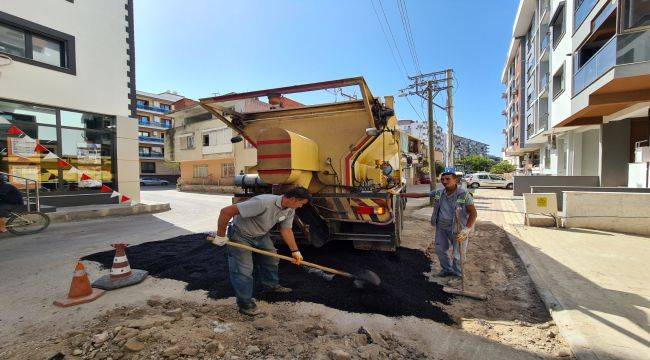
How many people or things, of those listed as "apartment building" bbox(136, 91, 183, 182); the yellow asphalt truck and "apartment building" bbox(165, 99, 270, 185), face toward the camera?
2

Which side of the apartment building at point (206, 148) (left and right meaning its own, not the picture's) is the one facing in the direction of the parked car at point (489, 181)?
left

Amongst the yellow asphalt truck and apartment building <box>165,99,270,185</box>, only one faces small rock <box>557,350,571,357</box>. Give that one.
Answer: the apartment building

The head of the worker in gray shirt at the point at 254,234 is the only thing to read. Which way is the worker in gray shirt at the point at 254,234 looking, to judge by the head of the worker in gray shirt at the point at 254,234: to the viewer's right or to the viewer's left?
to the viewer's right

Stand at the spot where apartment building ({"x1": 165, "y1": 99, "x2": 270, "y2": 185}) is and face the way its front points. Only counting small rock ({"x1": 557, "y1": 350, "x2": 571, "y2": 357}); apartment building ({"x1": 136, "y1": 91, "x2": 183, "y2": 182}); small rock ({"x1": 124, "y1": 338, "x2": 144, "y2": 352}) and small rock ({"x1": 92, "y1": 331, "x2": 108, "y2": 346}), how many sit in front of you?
3

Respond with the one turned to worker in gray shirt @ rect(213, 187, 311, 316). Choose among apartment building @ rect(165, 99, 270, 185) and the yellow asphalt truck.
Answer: the apartment building

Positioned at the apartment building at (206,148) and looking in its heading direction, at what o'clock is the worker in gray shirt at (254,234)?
The worker in gray shirt is roughly at 12 o'clock from the apartment building.

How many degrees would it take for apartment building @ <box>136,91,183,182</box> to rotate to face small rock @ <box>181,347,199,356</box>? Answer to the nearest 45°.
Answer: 0° — it already faces it

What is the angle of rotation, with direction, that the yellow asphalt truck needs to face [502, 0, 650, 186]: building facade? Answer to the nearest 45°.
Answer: approximately 90° to its right

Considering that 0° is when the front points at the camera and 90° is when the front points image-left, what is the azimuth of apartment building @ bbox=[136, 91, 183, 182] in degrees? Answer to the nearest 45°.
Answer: approximately 0°

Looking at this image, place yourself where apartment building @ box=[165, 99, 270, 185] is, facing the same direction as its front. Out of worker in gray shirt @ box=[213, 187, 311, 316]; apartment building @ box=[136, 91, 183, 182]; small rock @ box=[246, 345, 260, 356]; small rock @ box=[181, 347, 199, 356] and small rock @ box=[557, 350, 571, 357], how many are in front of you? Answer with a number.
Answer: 4

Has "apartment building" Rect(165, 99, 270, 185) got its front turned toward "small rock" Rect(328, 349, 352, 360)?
yes

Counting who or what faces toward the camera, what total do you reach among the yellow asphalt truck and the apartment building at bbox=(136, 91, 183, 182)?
1

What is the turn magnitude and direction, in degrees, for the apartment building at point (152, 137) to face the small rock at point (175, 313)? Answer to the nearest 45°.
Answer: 0° — it already faces it

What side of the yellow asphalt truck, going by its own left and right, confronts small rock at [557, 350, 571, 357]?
back

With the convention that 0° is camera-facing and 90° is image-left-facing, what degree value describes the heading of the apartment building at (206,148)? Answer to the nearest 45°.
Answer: approximately 0°

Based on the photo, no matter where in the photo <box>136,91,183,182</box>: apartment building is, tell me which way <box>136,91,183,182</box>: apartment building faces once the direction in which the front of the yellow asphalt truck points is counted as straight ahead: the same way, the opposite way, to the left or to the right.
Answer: the opposite way

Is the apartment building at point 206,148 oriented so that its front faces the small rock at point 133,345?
yes
